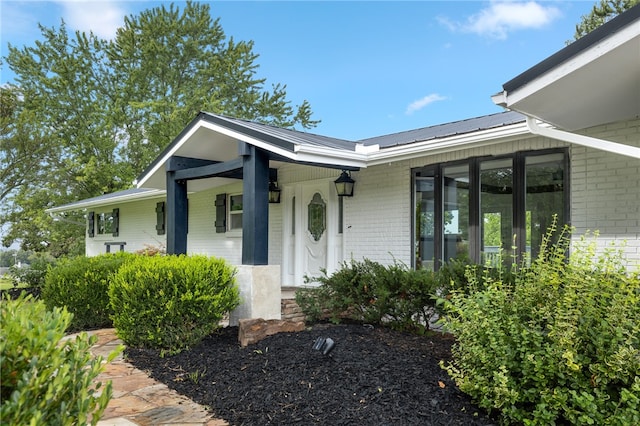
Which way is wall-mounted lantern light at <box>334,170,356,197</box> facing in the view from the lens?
facing the viewer and to the left of the viewer

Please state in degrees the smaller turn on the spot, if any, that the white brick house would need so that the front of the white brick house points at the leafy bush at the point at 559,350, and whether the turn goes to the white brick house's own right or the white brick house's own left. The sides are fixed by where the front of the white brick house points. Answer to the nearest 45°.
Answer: approximately 45° to the white brick house's own left

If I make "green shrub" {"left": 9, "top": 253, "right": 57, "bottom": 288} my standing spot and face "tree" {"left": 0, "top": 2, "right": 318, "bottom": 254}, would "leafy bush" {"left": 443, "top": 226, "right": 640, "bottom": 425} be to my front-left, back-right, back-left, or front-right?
back-right

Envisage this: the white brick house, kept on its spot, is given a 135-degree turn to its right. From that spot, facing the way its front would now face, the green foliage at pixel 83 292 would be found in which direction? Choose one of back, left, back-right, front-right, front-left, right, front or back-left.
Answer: left

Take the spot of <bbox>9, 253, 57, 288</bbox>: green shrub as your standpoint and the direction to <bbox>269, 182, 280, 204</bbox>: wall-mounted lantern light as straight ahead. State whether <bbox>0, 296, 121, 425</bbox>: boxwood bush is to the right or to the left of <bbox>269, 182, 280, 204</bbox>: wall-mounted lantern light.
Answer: right

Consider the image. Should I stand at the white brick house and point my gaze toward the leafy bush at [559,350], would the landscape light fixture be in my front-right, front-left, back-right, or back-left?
front-right

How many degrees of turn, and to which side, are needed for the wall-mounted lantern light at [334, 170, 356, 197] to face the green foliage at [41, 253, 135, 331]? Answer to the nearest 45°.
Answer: approximately 45° to its right

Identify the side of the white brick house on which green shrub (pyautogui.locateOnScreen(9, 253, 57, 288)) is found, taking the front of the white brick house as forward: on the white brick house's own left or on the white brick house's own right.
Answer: on the white brick house's own right

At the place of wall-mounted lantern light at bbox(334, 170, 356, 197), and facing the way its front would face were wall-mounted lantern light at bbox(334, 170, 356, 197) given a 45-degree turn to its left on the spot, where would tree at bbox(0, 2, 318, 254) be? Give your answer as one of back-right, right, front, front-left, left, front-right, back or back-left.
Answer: back-right

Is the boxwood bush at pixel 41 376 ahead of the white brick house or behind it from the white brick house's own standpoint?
ahead

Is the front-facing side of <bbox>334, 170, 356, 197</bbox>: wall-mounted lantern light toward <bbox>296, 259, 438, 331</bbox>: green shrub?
no

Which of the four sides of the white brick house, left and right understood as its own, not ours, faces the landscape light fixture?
front

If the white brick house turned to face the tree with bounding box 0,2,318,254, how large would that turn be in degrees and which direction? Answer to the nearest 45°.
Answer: approximately 90° to its right

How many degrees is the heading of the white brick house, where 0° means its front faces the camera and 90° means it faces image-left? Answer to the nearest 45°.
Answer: approximately 45°

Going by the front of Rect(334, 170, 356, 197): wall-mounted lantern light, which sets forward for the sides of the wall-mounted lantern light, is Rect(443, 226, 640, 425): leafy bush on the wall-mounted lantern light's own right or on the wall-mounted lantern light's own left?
on the wall-mounted lantern light's own left

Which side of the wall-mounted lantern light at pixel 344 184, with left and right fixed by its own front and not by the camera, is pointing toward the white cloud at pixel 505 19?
back

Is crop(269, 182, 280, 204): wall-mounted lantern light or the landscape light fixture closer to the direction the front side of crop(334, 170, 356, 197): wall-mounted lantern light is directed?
the landscape light fixture

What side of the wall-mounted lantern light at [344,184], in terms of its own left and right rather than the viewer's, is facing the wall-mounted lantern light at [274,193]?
right

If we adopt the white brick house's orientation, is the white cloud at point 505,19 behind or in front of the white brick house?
behind
